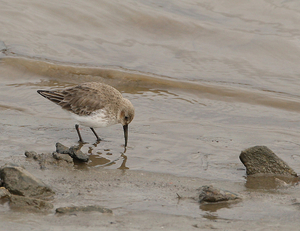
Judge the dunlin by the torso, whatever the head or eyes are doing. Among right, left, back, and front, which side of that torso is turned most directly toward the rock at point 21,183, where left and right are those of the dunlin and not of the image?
right

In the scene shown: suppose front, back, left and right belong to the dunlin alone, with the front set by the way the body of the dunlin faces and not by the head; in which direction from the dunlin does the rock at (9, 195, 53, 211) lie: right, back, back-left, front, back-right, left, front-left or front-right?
right

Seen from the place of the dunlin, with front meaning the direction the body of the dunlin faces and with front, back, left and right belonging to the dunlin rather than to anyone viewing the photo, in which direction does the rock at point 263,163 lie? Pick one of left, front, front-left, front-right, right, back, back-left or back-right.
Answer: front-right

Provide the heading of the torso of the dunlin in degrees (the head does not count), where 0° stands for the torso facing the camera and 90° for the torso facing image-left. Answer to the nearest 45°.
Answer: approximately 270°

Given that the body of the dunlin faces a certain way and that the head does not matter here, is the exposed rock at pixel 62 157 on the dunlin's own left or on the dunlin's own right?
on the dunlin's own right

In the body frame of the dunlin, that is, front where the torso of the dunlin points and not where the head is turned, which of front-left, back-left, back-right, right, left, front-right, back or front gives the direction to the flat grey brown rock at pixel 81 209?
right

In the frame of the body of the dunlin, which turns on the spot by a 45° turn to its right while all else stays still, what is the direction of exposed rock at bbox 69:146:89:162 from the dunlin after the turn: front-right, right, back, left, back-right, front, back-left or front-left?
front-right
